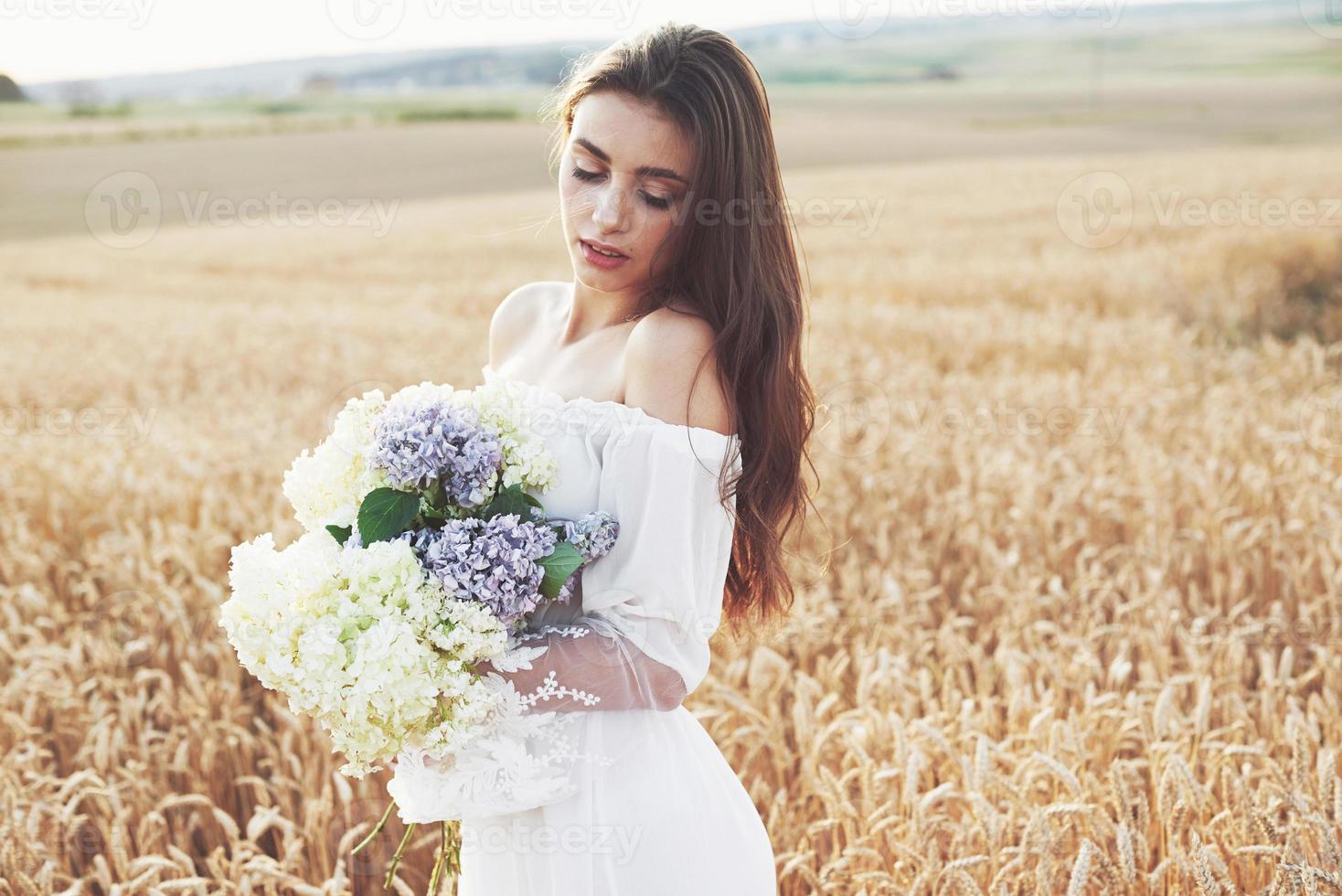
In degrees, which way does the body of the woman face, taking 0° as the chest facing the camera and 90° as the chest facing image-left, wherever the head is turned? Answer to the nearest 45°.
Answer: approximately 45°
